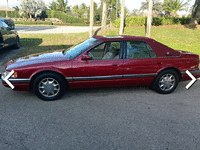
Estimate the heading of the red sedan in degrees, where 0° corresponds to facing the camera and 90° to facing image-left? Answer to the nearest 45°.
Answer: approximately 90°

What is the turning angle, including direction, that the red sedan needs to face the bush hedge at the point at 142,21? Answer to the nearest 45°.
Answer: approximately 90° to its right

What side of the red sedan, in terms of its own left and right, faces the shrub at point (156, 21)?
right
